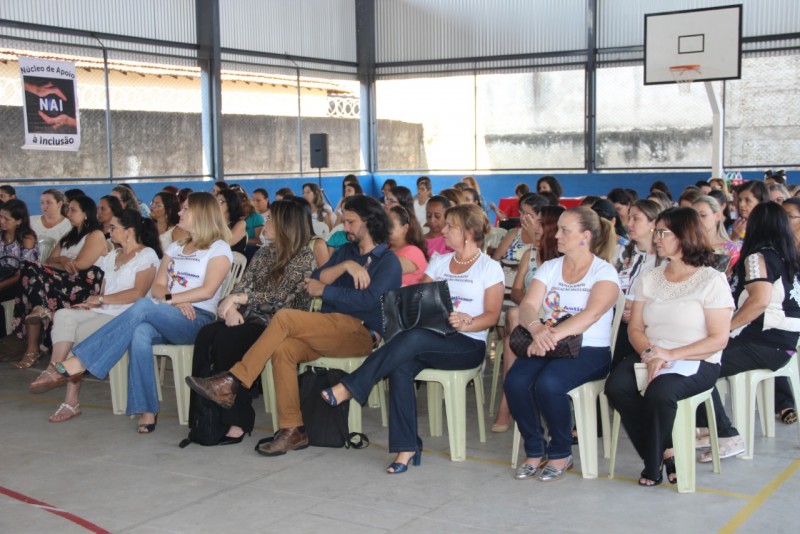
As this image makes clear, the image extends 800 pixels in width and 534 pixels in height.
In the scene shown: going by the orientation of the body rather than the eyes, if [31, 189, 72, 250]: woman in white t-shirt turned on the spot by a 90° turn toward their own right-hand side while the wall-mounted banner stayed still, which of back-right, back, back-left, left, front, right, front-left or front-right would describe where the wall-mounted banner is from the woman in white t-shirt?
front-right

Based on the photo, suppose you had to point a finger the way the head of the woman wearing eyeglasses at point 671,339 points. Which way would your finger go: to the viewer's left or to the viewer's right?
to the viewer's left

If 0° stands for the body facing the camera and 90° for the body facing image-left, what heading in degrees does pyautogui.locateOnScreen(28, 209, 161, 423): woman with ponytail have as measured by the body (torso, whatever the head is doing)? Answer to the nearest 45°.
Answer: approximately 45°

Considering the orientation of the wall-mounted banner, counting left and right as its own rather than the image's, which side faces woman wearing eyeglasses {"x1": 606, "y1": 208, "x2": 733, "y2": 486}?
front

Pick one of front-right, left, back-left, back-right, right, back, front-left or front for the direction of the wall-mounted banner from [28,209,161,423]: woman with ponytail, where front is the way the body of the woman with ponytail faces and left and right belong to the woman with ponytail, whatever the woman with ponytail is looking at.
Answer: back-right

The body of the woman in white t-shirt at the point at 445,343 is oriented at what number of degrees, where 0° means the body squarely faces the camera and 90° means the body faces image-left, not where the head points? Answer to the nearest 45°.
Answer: approximately 45°

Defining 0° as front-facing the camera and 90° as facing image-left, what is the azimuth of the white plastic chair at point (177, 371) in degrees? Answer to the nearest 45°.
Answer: approximately 45°

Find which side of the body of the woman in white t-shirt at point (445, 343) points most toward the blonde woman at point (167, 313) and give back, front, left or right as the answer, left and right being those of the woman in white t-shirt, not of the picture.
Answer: right

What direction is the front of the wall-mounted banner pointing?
toward the camera

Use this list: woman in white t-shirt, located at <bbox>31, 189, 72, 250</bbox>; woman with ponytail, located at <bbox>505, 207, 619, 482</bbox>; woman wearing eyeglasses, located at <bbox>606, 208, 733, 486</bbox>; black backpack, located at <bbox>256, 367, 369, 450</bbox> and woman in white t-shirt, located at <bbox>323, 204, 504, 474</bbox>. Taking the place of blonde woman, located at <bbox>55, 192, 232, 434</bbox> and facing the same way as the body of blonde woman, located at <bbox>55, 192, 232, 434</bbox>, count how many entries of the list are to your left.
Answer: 4

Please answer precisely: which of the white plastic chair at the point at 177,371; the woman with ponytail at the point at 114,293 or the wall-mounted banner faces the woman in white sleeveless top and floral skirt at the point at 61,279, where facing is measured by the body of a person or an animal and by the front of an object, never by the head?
the wall-mounted banner

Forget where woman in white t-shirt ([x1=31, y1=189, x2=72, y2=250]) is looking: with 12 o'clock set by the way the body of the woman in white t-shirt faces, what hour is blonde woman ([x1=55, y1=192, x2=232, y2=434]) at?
The blonde woman is roughly at 10 o'clock from the woman in white t-shirt.

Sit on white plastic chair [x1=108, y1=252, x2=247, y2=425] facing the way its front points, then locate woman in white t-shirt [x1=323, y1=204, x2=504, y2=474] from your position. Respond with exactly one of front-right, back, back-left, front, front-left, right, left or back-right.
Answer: left

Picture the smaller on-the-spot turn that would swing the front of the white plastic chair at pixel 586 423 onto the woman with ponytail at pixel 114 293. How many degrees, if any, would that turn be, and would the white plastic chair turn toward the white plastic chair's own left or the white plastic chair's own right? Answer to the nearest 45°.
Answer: approximately 45° to the white plastic chair's own right

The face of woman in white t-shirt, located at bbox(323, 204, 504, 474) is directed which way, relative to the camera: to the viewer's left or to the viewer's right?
to the viewer's left

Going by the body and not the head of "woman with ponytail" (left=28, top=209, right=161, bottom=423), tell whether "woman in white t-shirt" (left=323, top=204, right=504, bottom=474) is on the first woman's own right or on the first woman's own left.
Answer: on the first woman's own left

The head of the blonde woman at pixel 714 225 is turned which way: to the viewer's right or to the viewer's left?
to the viewer's left
